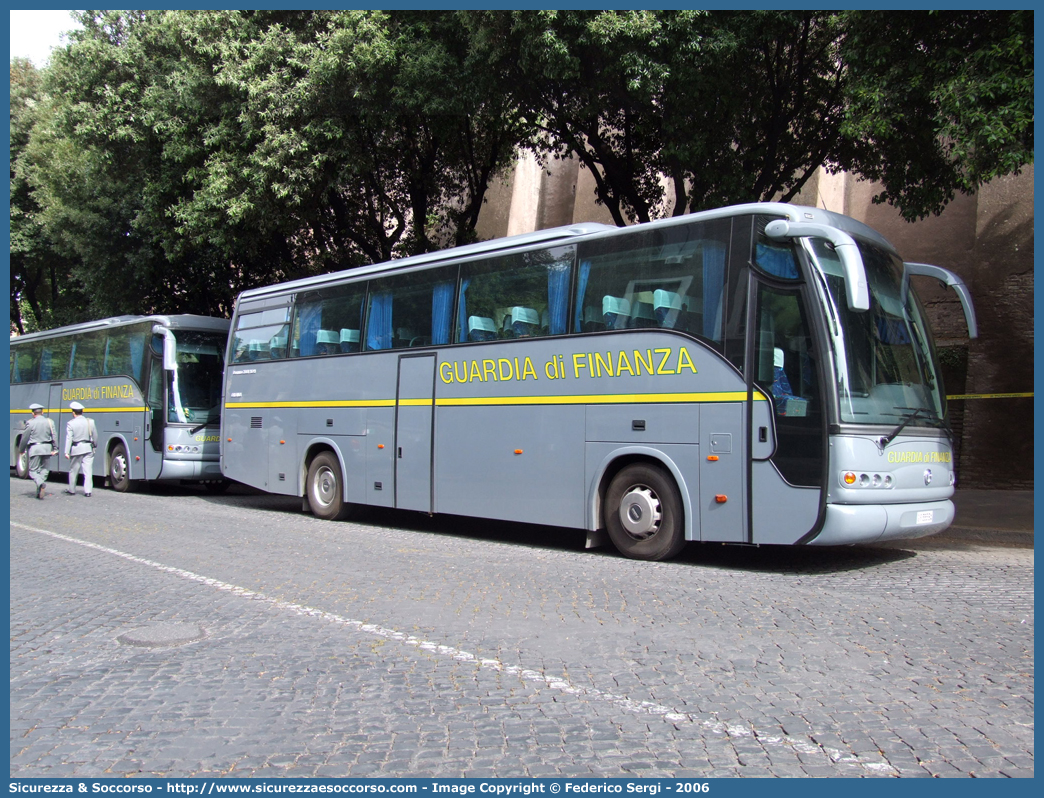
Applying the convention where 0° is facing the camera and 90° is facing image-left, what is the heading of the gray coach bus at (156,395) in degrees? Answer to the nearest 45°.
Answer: approximately 315°

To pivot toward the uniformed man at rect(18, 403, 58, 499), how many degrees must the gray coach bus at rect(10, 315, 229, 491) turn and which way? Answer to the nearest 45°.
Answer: approximately 90° to its right

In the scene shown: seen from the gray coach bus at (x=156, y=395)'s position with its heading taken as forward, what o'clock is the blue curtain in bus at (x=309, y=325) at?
The blue curtain in bus is roughly at 1 o'clock from the gray coach bus.

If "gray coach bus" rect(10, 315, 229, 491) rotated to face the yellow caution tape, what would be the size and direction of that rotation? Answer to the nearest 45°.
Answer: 0° — it already faces it

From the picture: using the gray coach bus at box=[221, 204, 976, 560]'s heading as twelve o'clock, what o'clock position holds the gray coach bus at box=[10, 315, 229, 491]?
the gray coach bus at box=[10, 315, 229, 491] is roughly at 6 o'clock from the gray coach bus at box=[221, 204, 976, 560].

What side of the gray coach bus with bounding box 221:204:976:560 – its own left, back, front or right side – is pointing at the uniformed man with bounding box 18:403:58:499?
back

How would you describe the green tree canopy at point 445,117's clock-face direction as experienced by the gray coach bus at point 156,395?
The green tree canopy is roughly at 12 o'clock from the gray coach bus.

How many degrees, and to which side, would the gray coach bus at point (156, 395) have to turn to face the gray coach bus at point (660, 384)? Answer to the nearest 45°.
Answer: approximately 45° to its right

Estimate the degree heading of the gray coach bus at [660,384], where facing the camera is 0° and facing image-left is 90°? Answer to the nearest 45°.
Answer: approximately 315°
